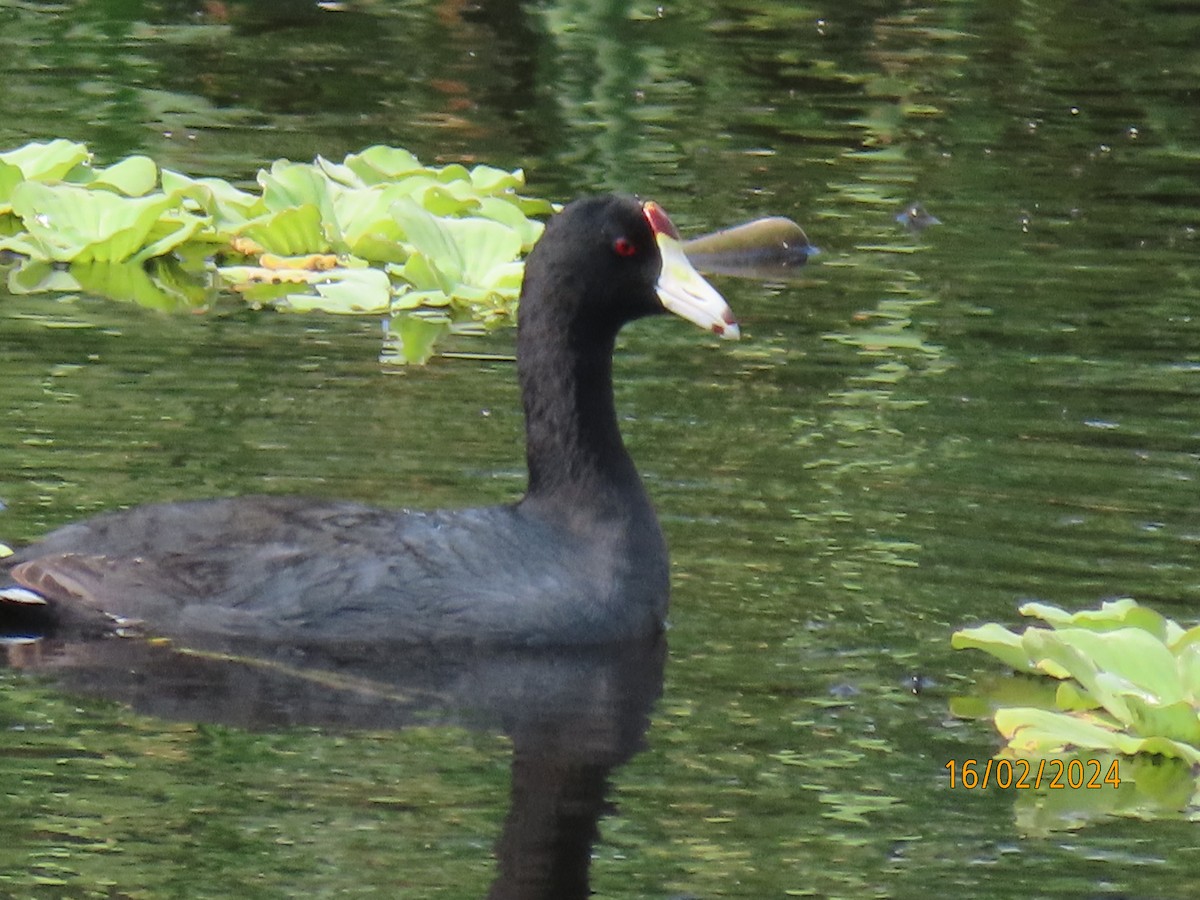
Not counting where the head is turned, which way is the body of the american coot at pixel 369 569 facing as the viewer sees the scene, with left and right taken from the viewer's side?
facing to the right of the viewer

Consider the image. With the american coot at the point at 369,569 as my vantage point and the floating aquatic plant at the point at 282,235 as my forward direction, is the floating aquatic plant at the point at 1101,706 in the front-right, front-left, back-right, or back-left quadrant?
back-right

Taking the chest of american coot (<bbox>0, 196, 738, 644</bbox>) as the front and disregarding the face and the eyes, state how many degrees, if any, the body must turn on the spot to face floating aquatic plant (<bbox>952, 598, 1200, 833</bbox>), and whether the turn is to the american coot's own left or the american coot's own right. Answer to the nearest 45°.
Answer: approximately 45° to the american coot's own right

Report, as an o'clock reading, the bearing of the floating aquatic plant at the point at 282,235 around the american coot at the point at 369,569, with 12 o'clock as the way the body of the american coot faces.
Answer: The floating aquatic plant is roughly at 9 o'clock from the american coot.
